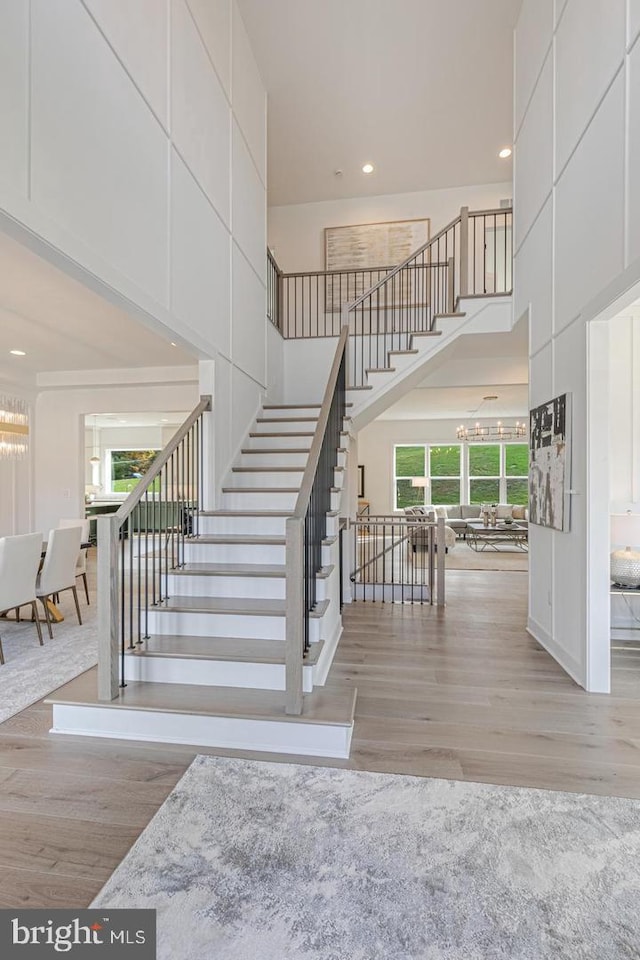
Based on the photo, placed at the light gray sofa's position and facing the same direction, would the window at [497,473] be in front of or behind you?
behind

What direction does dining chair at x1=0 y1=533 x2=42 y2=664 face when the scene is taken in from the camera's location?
facing away from the viewer and to the left of the viewer

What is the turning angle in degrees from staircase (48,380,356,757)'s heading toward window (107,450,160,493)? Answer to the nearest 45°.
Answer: approximately 180°

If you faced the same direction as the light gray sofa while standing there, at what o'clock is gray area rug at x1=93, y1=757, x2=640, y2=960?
The gray area rug is roughly at 12 o'clock from the light gray sofa.

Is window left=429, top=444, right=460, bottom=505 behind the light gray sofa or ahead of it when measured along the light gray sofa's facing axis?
behind

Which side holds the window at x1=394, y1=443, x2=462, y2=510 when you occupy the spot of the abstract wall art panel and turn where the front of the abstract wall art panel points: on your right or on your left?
on your right

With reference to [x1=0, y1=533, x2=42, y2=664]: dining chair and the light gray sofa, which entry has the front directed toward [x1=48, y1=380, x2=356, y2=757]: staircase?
the light gray sofa

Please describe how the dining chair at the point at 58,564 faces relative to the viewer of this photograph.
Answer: facing away from the viewer and to the left of the viewer

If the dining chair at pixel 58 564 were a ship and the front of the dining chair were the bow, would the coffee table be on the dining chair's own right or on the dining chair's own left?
on the dining chair's own right

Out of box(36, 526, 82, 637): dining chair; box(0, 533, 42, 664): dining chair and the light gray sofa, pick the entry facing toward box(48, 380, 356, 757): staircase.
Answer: the light gray sofa

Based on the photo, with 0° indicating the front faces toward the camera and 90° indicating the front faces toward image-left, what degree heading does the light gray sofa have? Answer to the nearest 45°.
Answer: approximately 0°

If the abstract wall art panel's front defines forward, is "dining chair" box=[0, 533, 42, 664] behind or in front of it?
in front
